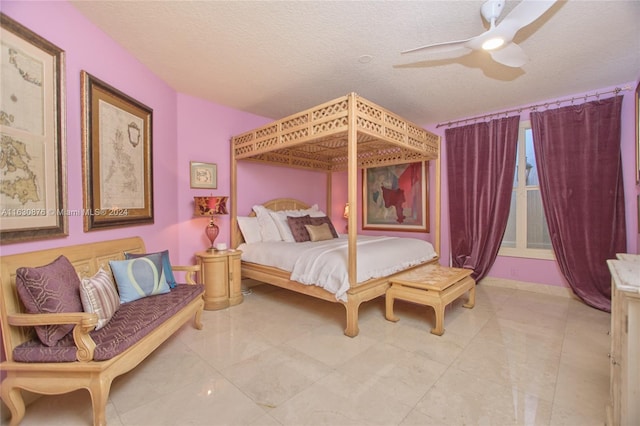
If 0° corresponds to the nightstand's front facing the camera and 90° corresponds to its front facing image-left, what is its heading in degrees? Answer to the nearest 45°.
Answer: approximately 315°

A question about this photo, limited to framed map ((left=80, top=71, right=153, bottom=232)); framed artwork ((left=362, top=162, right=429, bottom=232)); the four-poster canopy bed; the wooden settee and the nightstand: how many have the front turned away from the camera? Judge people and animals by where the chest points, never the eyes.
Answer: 0

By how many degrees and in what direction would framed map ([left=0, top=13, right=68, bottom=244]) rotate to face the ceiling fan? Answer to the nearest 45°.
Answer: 0° — it already faces it

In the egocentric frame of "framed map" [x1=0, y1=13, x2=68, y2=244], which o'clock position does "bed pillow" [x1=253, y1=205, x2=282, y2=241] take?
The bed pillow is roughly at 10 o'clock from the framed map.

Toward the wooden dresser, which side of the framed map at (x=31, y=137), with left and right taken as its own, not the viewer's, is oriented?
front

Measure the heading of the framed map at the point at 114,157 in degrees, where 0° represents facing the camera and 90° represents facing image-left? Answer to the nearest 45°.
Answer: approximately 315°

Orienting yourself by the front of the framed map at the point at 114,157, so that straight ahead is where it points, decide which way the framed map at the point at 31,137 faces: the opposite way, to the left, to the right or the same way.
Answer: the same way

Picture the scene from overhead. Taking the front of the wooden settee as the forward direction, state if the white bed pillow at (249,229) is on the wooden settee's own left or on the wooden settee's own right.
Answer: on the wooden settee's own left

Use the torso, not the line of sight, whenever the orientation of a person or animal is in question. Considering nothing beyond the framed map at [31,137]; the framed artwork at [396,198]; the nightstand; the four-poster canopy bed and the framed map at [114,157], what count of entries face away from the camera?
0

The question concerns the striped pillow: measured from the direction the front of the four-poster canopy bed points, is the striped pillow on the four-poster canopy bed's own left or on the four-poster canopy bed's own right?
on the four-poster canopy bed's own right
